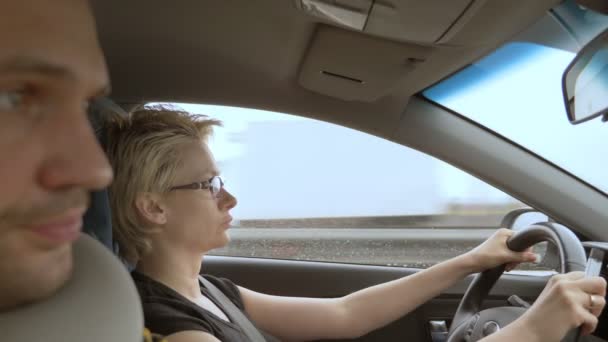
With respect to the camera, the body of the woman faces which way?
to the viewer's right

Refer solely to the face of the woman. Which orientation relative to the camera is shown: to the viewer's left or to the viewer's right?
to the viewer's right
